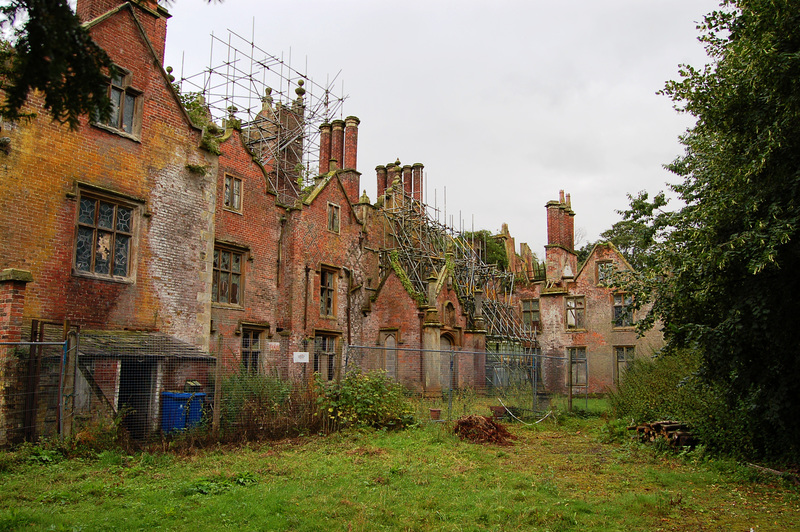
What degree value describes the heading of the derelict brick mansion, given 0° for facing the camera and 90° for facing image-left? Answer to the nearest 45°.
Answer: approximately 315°

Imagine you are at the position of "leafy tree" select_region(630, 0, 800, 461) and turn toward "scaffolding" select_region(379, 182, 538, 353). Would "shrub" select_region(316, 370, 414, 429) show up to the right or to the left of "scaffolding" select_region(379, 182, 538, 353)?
left

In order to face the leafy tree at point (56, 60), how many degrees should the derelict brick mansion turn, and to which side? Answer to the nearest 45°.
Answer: approximately 45° to its right

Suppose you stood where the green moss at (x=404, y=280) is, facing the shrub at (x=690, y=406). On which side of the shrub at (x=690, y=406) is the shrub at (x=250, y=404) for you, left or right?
right

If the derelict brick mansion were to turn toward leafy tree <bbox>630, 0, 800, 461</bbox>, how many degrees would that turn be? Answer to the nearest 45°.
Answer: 0° — it already faces it
